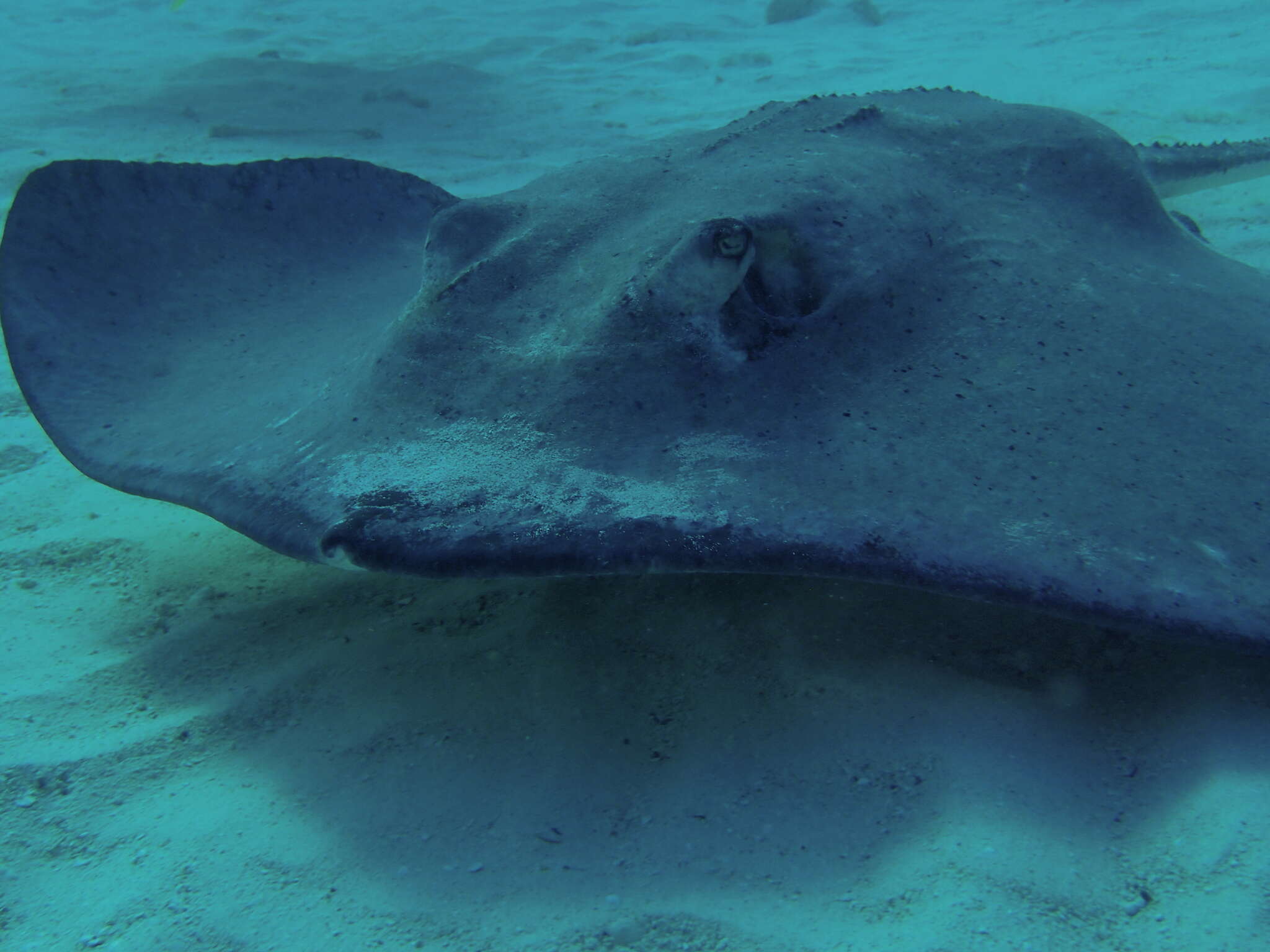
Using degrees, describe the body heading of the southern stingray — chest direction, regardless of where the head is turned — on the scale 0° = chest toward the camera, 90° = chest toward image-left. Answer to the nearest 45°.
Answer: approximately 45°
